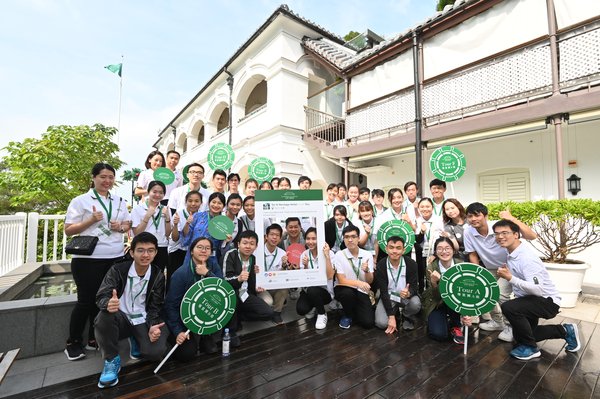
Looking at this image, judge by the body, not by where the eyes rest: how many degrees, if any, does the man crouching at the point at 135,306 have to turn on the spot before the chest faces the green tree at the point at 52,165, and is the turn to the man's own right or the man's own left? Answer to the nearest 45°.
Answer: approximately 180°

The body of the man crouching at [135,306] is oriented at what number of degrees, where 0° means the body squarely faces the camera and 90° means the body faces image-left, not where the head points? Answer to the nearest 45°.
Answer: approximately 0°

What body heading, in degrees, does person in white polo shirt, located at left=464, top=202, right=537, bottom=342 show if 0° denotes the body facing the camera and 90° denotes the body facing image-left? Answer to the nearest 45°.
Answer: approximately 45°

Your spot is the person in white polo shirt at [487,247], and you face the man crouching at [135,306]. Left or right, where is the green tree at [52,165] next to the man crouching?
right

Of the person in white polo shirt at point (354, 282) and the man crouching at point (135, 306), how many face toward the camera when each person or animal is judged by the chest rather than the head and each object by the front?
2

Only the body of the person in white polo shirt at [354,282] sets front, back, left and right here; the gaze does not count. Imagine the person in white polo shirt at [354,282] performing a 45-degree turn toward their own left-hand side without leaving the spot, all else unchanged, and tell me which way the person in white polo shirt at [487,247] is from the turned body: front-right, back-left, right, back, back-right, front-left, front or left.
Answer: front-left

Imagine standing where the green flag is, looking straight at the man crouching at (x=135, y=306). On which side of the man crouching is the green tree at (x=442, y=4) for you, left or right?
left

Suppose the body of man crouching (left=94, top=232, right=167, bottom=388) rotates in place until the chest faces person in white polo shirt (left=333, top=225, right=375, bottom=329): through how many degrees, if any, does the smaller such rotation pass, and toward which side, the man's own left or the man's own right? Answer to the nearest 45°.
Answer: approximately 90° to the man's own left

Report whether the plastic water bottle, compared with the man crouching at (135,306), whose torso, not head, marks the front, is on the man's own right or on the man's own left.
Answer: on the man's own left

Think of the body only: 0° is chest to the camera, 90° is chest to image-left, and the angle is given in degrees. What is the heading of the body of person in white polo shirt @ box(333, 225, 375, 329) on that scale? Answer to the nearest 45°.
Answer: approximately 0°
